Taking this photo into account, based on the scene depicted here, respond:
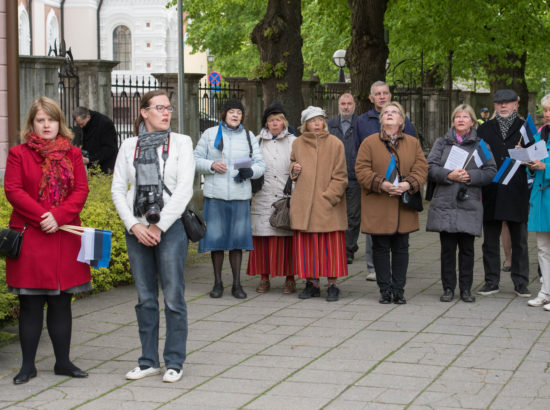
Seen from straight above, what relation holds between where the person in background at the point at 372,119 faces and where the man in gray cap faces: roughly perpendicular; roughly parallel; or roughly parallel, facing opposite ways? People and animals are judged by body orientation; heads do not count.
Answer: roughly parallel

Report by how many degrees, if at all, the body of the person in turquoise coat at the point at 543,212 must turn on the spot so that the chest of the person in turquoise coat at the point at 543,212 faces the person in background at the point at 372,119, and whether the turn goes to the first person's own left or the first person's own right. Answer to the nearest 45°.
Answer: approximately 90° to the first person's own right

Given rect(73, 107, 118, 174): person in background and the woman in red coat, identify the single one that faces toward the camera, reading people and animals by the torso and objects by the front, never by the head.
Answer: the woman in red coat

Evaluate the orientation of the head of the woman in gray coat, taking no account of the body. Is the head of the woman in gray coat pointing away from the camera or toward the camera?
toward the camera

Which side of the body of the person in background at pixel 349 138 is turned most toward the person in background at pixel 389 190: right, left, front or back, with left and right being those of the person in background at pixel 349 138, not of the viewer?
front

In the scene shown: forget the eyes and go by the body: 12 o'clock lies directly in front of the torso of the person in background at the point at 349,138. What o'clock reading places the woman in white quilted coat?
The woman in white quilted coat is roughly at 1 o'clock from the person in background.

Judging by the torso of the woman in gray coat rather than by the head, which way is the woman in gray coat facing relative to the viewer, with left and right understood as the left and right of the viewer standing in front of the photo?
facing the viewer

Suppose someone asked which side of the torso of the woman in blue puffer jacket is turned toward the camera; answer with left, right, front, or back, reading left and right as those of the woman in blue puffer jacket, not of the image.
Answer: front

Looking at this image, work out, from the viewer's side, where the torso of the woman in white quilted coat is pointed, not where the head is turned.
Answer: toward the camera

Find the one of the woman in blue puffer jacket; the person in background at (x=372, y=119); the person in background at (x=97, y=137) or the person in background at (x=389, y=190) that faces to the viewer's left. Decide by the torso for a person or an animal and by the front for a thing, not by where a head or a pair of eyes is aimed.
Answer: the person in background at (x=97, y=137)

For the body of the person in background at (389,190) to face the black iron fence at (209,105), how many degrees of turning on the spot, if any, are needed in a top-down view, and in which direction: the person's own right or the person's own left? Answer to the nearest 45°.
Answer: approximately 180°

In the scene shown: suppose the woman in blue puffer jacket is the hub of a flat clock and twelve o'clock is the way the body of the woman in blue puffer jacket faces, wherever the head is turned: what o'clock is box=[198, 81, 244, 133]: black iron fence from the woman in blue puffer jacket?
The black iron fence is roughly at 6 o'clock from the woman in blue puffer jacket.

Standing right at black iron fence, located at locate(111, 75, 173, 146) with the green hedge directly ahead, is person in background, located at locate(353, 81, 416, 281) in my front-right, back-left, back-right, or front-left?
front-left

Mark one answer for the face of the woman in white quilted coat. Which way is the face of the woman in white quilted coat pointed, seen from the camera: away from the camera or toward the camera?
toward the camera

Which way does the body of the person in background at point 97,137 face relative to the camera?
to the viewer's left

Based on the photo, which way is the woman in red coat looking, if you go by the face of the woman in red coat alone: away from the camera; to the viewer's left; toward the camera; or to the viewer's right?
toward the camera

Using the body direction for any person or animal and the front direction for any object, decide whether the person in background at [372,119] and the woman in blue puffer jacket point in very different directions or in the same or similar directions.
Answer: same or similar directions
